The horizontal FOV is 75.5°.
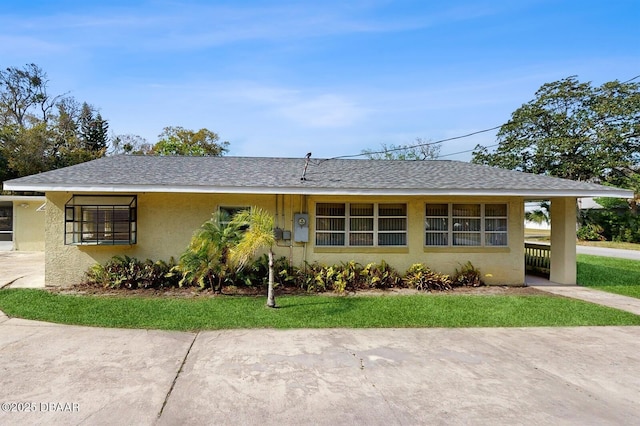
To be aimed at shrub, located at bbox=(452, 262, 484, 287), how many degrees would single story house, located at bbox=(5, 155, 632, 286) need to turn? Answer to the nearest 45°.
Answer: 0° — it already faces it

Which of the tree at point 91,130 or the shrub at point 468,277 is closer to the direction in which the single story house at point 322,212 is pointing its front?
the shrub

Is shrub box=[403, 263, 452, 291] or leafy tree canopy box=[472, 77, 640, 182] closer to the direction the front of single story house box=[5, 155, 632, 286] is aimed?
the shrub

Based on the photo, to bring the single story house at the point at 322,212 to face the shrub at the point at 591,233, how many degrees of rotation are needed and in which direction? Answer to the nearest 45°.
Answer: approximately 45° to its left
